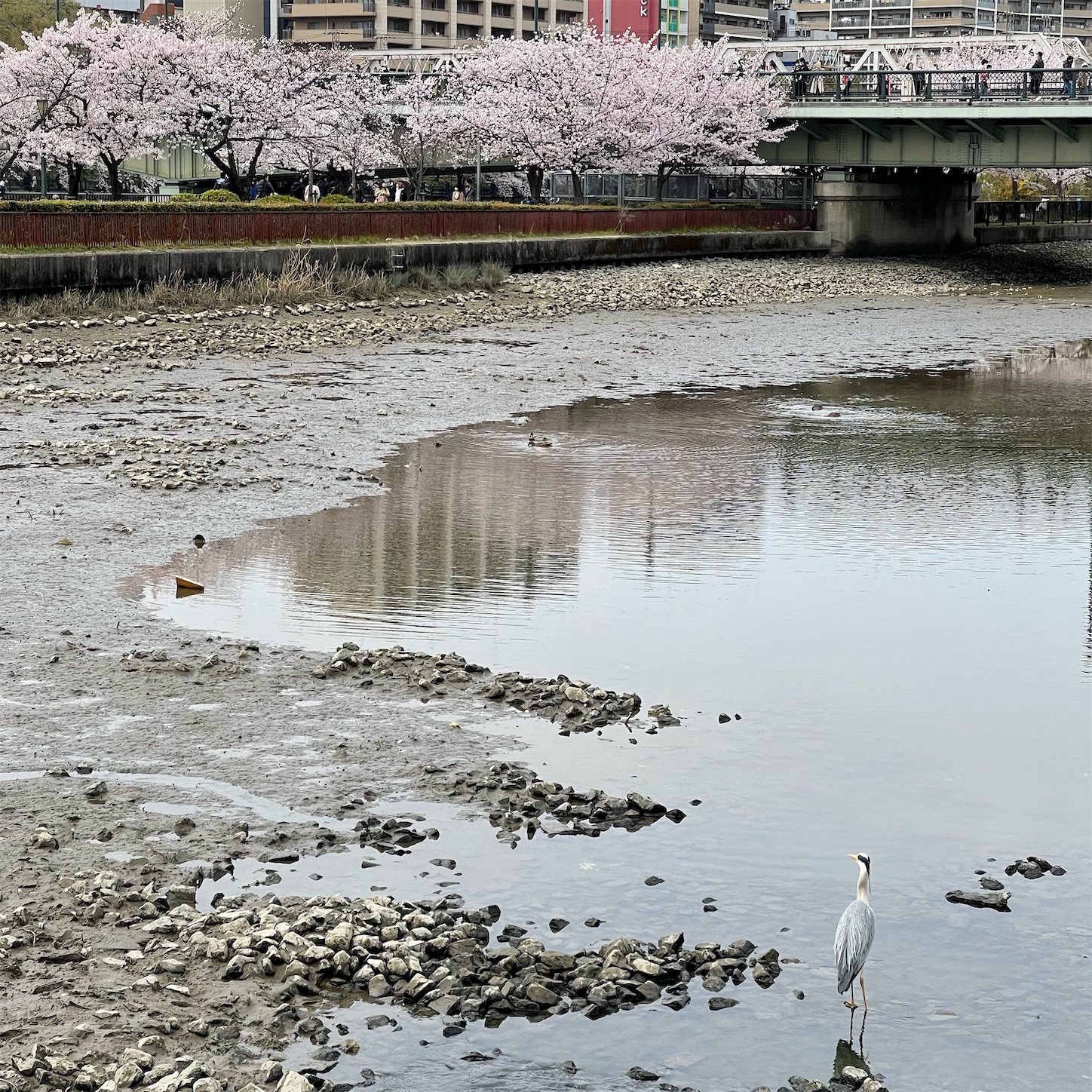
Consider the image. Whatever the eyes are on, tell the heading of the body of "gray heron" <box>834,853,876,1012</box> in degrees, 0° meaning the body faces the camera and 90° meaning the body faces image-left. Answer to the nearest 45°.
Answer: approximately 225°

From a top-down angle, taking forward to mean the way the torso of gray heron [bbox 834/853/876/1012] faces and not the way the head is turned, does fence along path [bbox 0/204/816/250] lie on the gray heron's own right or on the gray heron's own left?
on the gray heron's own left

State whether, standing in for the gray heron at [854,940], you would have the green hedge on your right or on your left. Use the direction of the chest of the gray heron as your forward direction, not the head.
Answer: on your left
